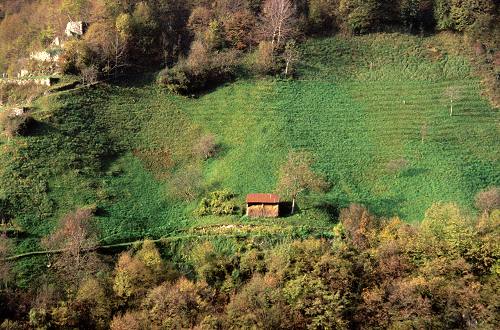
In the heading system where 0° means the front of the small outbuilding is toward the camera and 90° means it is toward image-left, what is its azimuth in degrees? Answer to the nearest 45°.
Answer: approximately 0°

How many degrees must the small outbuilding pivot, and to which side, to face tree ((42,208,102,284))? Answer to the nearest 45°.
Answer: approximately 90° to its right

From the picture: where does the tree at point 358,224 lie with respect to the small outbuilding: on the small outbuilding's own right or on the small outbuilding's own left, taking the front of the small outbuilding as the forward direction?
on the small outbuilding's own left

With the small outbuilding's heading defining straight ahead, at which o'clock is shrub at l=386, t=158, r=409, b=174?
The shrub is roughly at 8 o'clock from the small outbuilding.

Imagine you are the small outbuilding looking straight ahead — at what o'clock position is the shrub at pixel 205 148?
The shrub is roughly at 5 o'clock from the small outbuilding.

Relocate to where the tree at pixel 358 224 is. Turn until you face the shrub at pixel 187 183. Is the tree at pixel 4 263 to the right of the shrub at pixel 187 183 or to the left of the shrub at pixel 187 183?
left

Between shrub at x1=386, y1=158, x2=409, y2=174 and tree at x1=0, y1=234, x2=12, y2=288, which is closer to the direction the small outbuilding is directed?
the tree

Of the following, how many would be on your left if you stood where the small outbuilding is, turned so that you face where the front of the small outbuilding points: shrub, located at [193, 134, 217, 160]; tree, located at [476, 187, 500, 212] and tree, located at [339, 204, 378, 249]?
2

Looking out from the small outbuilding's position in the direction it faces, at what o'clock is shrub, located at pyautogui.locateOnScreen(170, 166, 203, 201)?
The shrub is roughly at 4 o'clock from the small outbuilding.

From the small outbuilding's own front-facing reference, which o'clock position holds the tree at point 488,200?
The tree is roughly at 9 o'clock from the small outbuilding.

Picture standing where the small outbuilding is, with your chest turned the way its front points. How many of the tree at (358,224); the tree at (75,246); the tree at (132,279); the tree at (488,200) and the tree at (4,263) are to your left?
2
